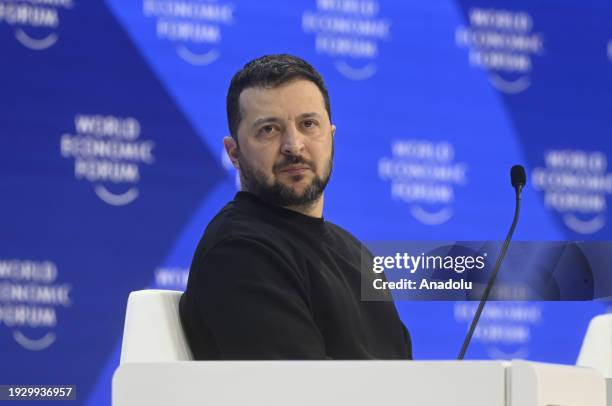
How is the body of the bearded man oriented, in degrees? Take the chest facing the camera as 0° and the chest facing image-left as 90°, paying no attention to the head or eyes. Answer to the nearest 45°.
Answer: approximately 315°
